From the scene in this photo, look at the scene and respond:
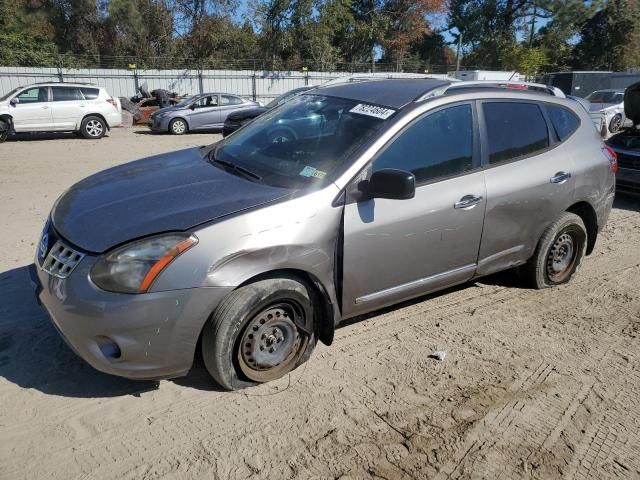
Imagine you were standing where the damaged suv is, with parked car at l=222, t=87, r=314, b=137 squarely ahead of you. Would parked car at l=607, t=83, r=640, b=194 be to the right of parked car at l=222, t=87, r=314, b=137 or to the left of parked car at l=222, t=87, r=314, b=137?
right

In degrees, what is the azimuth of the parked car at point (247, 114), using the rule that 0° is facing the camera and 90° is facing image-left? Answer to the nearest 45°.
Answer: approximately 45°

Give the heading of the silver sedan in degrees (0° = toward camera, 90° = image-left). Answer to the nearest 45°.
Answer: approximately 45°

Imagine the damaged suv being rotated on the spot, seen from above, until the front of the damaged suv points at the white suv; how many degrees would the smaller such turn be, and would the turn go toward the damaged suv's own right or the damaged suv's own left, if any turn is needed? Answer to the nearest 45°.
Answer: approximately 90° to the damaged suv's own right

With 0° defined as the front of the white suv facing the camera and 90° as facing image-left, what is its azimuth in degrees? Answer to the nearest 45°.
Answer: approximately 90°

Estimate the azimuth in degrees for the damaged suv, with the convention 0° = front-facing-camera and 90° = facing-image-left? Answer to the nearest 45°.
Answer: approximately 45°

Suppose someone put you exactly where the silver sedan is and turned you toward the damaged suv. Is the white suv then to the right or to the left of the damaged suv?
right

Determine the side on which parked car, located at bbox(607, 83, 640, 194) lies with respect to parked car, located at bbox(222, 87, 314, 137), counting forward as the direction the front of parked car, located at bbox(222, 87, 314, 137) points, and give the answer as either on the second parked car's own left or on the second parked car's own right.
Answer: on the second parked car's own left
